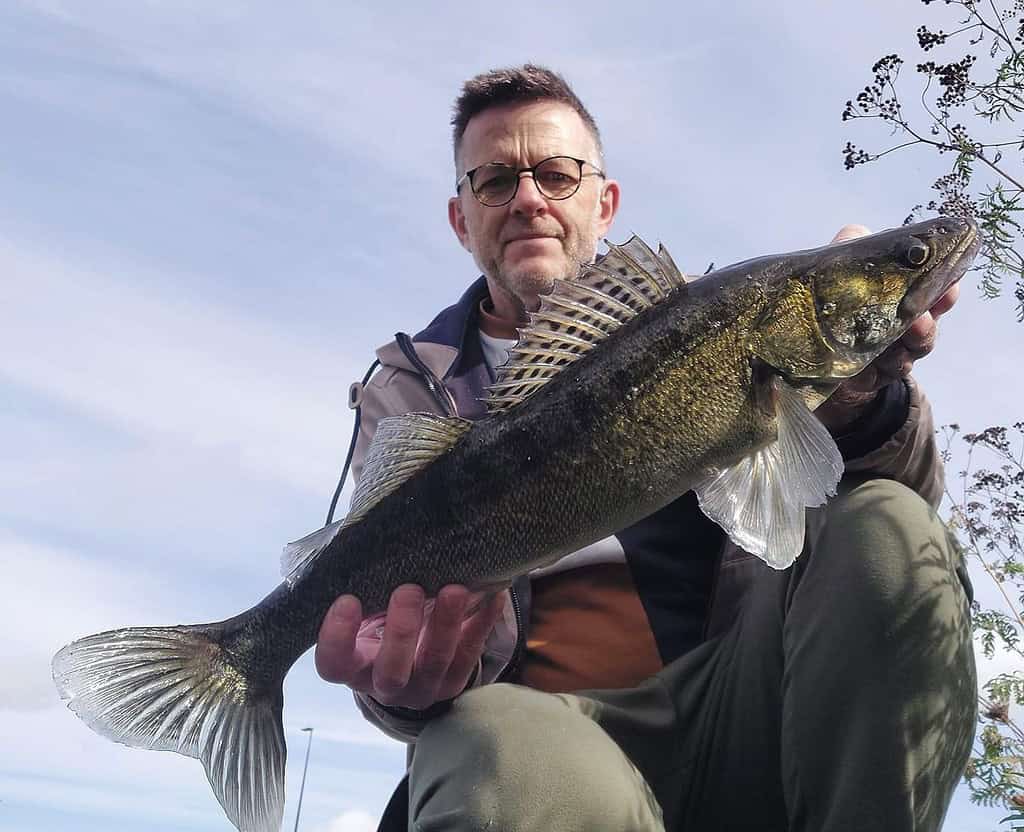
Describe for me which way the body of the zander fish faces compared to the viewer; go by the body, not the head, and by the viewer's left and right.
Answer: facing to the right of the viewer

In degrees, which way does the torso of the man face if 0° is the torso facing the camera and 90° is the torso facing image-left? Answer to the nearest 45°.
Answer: approximately 0°
